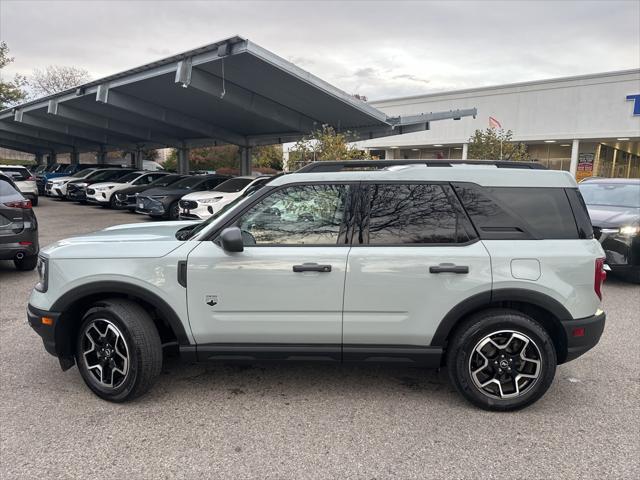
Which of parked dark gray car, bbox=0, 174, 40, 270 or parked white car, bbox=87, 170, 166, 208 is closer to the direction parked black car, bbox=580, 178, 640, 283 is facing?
the parked dark gray car

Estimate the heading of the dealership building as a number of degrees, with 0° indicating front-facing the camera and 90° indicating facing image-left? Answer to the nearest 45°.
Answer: approximately 45°

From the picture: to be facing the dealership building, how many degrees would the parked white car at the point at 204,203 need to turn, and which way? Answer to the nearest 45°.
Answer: approximately 180°

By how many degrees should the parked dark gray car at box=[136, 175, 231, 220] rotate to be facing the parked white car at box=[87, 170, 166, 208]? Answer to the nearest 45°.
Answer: approximately 90° to its right

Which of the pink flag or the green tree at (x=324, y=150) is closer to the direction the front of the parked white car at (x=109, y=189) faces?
the green tree

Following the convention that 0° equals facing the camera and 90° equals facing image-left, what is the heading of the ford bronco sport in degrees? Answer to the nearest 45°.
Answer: approximately 90°

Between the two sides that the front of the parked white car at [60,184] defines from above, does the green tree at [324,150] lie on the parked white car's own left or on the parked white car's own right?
on the parked white car's own left
